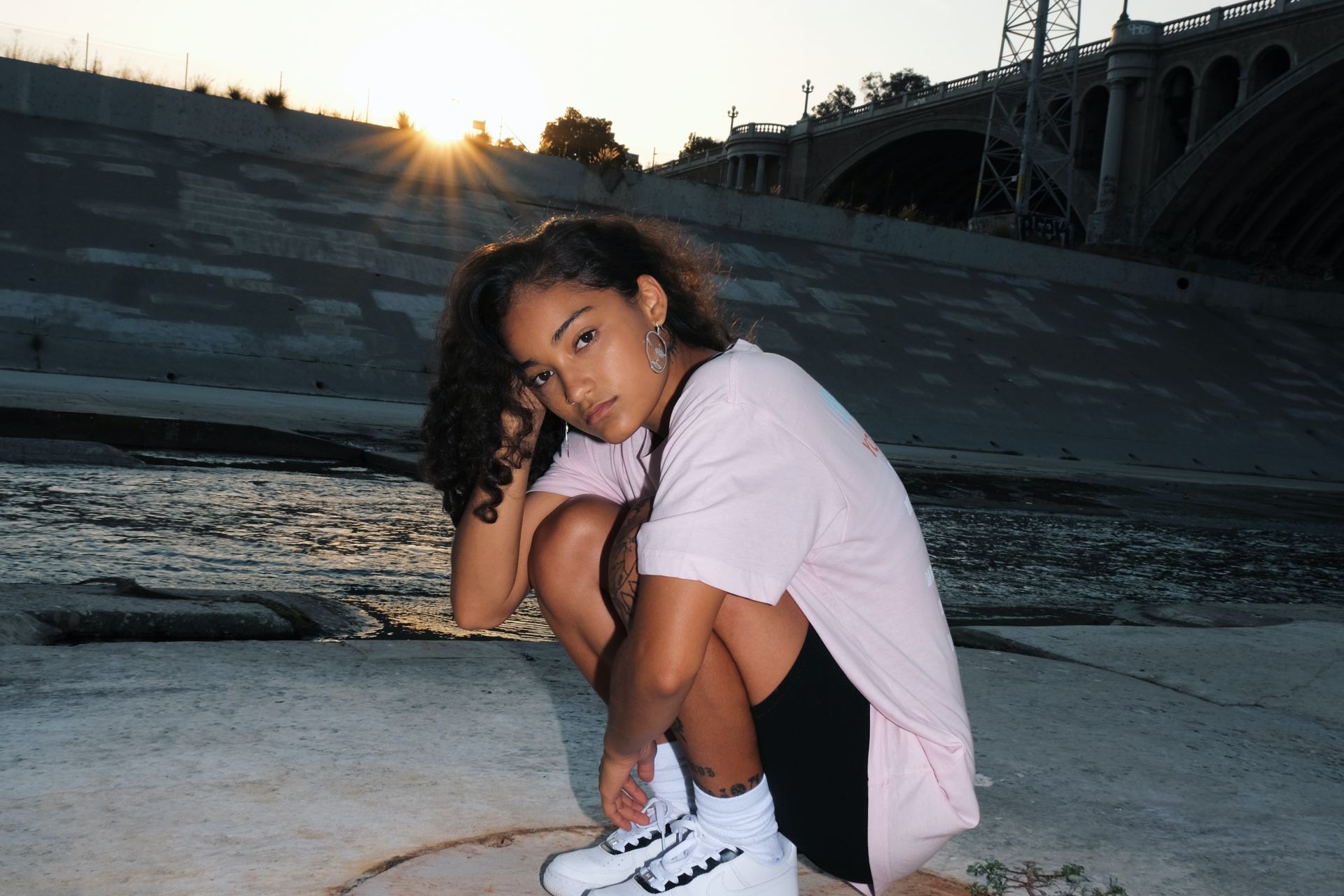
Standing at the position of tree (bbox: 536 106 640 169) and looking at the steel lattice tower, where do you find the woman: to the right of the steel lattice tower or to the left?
right

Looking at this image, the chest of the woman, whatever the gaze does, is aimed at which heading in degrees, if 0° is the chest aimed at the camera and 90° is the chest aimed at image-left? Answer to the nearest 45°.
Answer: approximately 90°

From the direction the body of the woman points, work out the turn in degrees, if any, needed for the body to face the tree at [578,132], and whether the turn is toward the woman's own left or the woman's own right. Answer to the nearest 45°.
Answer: approximately 90° to the woman's own right

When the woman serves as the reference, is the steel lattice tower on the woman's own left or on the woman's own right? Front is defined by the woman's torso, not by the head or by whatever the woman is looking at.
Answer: on the woman's own right
